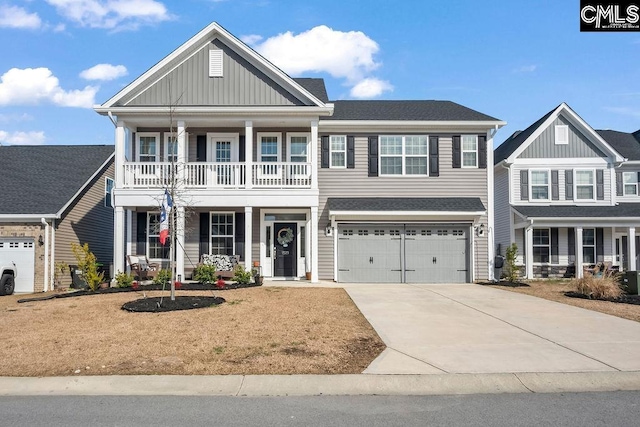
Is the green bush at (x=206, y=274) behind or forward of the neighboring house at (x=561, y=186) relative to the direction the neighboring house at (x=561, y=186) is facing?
forward

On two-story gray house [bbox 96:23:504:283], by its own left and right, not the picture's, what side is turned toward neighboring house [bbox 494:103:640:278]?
left

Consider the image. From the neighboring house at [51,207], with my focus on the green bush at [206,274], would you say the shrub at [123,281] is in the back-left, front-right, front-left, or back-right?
front-right

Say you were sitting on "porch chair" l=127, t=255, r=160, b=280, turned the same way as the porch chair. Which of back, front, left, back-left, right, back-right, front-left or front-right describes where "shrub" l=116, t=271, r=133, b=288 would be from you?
front-right

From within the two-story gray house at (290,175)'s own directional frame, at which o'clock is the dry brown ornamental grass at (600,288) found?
The dry brown ornamental grass is roughly at 10 o'clock from the two-story gray house.

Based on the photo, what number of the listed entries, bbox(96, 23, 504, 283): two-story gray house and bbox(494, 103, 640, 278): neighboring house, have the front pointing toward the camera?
2

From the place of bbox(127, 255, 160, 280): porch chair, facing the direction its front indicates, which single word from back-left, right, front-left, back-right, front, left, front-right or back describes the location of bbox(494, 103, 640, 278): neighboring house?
front-left

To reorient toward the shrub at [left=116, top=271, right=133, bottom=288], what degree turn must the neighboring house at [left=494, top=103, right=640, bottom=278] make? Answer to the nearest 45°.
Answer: approximately 45° to its right

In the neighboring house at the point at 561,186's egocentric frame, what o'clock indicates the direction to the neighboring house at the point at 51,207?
the neighboring house at the point at 51,207 is roughly at 2 o'clock from the neighboring house at the point at 561,186.

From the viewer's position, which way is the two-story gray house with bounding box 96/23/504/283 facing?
facing the viewer

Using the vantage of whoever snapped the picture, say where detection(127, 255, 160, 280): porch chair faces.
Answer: facing the viewer and to the right of the viewer

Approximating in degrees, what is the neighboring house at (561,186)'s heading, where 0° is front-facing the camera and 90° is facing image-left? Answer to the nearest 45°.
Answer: approximately 0°

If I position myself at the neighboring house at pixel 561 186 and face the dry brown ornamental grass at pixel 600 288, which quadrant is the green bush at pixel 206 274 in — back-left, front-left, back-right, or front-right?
front-right
